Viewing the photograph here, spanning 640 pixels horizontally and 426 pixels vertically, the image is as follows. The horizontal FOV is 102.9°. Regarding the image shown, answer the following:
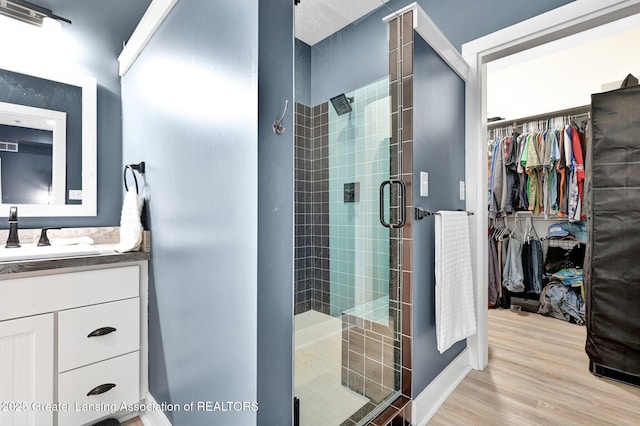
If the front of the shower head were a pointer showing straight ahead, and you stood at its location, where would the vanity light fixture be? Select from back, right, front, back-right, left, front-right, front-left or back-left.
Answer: front-right

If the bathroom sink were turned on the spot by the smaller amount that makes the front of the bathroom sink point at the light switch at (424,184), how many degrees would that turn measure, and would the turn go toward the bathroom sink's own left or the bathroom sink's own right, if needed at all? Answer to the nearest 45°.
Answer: approximately 45° to the bathroom sink's own left

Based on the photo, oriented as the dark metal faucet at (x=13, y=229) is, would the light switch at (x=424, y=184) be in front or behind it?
in front

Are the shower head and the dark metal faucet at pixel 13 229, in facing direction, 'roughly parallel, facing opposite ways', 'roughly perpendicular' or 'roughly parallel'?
roughly perpendicular

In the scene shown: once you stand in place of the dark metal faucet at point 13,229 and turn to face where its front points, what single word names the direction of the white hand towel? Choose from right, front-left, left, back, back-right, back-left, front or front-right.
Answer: front-left

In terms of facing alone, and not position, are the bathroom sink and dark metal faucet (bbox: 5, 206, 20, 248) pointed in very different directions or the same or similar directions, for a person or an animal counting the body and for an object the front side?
same or similar directions

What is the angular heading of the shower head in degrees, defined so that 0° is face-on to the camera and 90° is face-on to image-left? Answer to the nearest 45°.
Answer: approximately 45°

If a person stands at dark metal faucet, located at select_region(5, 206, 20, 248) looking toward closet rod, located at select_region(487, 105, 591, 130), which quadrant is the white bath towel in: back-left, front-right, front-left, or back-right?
front-right

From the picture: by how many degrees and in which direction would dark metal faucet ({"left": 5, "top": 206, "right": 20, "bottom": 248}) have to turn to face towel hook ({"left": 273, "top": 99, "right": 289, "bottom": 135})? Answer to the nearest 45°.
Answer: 0° — it already faces it

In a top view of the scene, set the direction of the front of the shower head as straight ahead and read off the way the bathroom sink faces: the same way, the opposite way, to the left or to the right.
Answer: to the left
